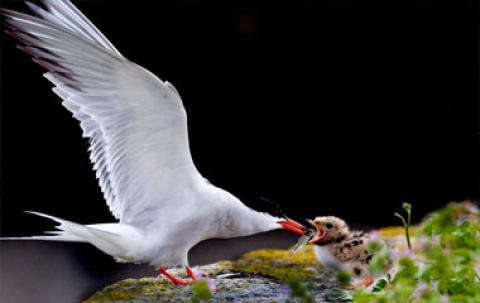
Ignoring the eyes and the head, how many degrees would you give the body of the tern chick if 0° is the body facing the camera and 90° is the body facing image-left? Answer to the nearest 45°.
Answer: approximately 90°

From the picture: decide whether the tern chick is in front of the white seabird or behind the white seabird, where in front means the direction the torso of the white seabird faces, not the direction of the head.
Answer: in front

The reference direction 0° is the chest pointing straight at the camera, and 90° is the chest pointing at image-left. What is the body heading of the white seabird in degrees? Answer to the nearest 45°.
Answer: approximately 270°

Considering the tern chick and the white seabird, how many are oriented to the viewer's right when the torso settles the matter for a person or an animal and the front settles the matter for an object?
1

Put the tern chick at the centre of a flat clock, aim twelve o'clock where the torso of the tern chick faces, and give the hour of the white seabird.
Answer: The white seabird is roughly at 11 o'clock from the tern chick.

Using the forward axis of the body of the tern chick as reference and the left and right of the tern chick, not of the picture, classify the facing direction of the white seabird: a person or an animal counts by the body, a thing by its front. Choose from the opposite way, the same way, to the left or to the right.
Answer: the opposite way
